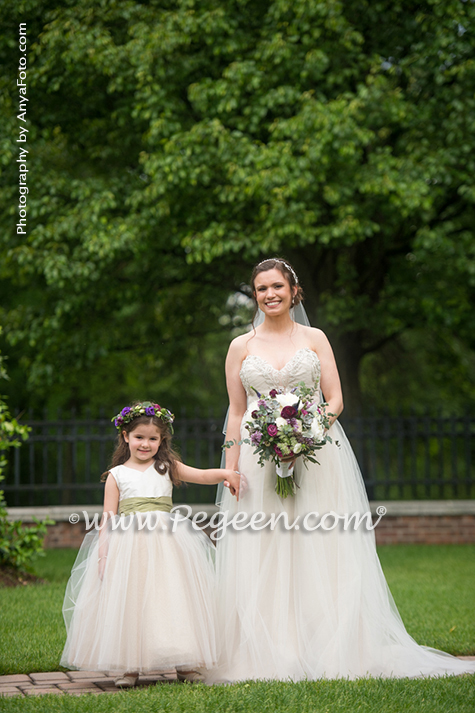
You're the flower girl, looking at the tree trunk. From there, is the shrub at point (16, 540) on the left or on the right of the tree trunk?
left

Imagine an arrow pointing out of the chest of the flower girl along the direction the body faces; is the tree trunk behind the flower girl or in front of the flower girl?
behind

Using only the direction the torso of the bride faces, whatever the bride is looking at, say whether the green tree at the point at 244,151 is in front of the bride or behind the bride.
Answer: behind

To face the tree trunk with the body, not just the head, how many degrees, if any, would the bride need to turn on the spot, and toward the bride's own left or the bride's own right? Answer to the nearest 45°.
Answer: approximately 180°

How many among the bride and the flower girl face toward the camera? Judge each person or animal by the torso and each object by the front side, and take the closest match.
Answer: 2

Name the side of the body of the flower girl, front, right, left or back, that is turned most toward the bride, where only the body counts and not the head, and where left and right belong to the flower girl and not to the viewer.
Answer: left

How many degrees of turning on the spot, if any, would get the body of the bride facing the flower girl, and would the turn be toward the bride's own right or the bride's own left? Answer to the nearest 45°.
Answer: approximately 45° to the bride's own right

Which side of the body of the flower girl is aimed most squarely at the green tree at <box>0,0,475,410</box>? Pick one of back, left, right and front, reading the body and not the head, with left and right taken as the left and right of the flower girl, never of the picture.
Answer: back

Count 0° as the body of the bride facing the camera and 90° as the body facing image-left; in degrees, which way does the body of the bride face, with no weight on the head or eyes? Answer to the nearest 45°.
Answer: approximately 0°

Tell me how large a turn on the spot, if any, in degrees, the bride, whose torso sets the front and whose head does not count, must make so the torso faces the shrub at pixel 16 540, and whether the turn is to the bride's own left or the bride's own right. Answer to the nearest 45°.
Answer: approximately 135° to the bride's own right
